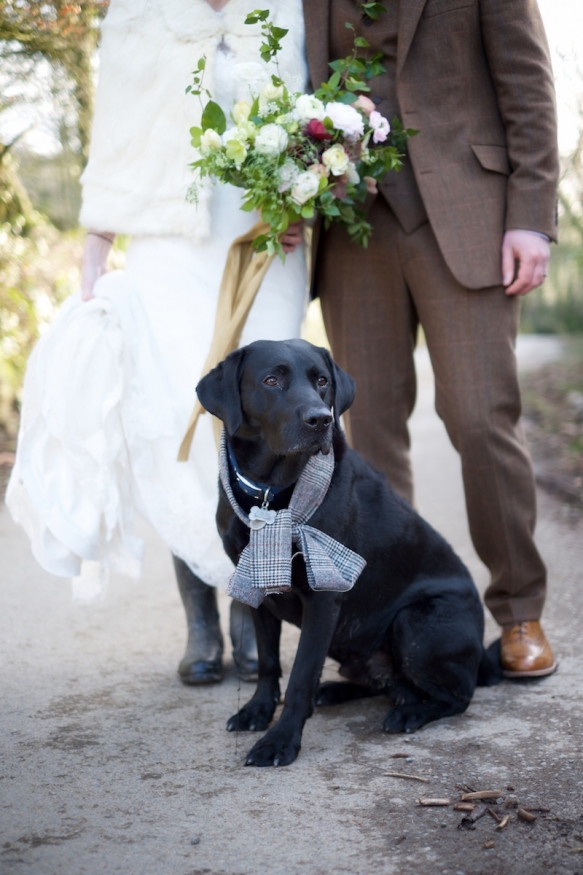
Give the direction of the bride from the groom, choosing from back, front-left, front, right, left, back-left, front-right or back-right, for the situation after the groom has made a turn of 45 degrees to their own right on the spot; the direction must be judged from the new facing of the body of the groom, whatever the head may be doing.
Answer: front-right

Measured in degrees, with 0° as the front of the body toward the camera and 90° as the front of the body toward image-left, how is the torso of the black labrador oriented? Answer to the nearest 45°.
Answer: approximately 45°

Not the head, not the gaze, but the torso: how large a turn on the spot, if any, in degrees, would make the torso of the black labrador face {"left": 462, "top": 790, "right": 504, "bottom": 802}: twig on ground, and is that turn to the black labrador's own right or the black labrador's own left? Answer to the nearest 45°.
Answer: approximately 90° to the black labrador's own left
